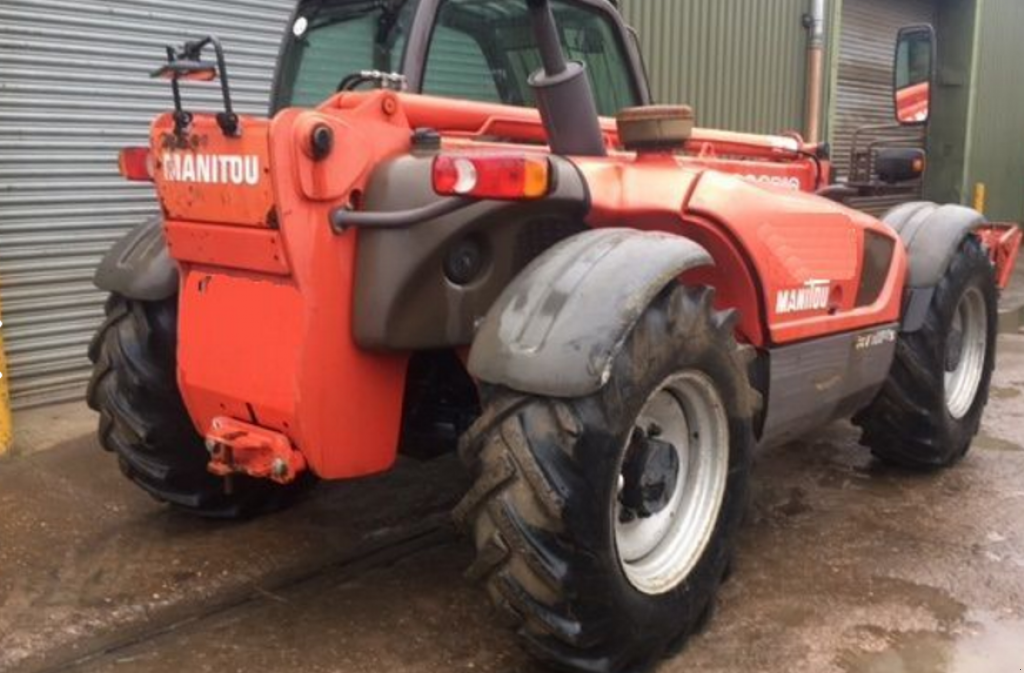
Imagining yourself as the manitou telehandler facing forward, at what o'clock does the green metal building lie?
The green metal building is roughly at 11 o'clock from the manitou telehandler.

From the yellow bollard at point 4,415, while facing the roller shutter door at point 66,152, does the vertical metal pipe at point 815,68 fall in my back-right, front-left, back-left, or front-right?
front-right

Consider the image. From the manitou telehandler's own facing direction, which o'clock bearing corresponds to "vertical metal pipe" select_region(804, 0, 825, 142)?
The vertical metal pipe is roughly at 11 o'clock from the manitou telehandler.

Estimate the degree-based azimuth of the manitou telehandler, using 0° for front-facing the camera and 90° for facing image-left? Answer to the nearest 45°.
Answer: approximately 225°

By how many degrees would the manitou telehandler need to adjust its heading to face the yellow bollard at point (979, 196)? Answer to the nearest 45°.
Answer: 0° — it already faces it

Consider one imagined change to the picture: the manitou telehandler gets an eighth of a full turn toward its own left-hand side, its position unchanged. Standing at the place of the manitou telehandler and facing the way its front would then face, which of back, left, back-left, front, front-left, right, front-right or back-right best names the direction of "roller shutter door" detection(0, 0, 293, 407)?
front-left

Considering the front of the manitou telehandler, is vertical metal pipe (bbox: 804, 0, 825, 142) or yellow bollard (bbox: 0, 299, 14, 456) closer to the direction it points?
the vertical metal pipe

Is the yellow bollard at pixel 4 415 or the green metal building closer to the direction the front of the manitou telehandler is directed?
the green metal building

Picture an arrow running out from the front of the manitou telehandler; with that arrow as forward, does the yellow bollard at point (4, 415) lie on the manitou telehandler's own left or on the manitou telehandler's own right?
on the manitou telehandler's own left
